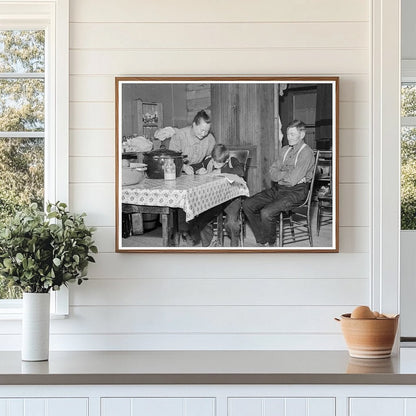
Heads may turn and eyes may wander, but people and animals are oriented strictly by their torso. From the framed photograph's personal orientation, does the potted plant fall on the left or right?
on its right

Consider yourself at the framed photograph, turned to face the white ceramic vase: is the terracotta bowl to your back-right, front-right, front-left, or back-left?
back-left

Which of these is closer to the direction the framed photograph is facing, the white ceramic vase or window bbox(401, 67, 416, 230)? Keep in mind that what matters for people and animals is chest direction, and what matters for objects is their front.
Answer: the white ceramic vase

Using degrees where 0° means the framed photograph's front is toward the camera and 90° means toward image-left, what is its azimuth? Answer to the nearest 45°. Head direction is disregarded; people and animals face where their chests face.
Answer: approximately 0°

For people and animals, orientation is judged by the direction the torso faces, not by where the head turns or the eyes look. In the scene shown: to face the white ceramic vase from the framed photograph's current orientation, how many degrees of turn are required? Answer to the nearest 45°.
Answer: approximately 90° to its right
